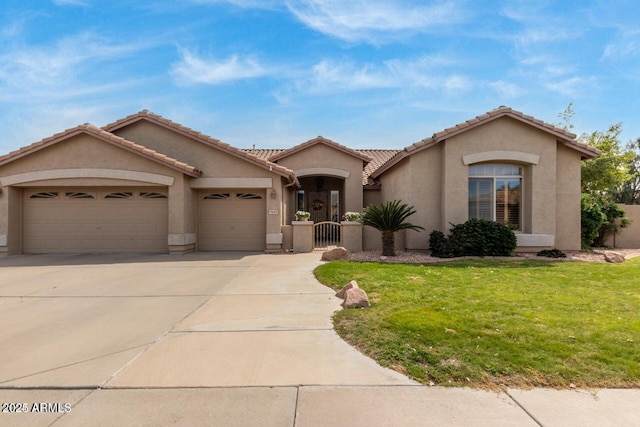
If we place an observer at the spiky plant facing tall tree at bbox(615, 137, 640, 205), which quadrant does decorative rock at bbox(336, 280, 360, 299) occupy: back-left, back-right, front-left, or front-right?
back-right

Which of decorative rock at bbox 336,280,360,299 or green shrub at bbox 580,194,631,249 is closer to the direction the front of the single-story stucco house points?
the decorative rock

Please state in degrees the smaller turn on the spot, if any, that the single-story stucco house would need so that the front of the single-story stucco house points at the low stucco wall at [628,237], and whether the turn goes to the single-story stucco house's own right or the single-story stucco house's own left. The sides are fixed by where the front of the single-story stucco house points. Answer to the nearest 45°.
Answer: approximately 90° to the single-story stucco house's own left

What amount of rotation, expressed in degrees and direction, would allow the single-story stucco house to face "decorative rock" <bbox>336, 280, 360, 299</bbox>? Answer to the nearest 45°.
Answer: approximately 45° to its left

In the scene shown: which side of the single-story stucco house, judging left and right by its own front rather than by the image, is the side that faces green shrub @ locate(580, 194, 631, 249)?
left

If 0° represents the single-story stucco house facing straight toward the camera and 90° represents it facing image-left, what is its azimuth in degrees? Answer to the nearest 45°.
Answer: approximately 0°

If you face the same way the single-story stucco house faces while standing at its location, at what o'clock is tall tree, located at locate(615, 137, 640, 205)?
The tall tree is roughly at 8 o'clock from the single-story stucco house.

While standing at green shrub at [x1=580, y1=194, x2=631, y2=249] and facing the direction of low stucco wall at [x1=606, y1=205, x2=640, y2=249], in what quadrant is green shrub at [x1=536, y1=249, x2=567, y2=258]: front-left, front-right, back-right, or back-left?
back-right
